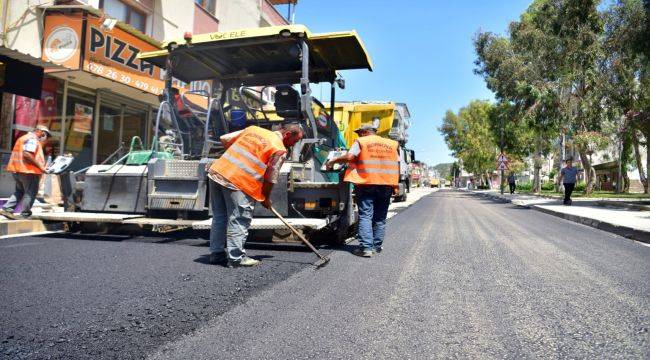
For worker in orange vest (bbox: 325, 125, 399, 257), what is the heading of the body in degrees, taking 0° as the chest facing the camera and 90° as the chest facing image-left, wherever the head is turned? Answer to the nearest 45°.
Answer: approximately 135°

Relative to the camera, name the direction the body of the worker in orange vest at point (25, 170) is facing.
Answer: to the viewer's right

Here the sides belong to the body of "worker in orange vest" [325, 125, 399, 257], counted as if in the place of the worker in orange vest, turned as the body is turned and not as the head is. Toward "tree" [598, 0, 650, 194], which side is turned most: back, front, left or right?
right

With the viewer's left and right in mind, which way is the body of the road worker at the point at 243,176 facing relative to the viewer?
facing away from the viewer and to the right of the viewer

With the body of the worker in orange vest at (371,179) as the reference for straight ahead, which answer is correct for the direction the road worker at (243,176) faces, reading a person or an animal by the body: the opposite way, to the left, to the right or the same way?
to the right

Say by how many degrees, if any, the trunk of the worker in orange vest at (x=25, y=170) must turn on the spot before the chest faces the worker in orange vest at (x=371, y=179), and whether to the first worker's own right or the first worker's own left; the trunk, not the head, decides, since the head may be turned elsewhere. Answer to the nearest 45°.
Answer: approximately 45° to the first worker's own right

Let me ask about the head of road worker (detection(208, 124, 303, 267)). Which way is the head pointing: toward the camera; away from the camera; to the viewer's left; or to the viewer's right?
to the viewer's right

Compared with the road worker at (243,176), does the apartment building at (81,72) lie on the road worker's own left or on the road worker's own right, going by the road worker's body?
on the road worker's own left
